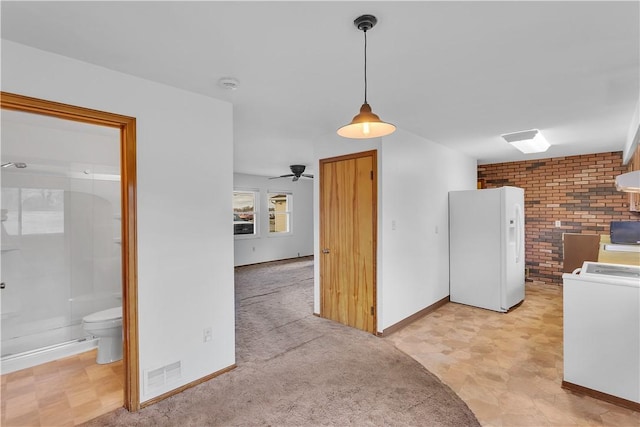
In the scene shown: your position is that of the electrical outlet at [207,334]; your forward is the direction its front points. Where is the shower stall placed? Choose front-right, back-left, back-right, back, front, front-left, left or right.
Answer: back

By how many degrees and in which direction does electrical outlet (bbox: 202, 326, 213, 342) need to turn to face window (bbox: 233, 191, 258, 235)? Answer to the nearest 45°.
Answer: approximately 135° to its left

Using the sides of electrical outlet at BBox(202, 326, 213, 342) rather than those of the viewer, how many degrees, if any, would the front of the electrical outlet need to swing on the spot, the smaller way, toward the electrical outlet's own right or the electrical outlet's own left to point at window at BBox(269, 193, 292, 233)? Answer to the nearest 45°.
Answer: approximately 135° to the electrical outlet's own left

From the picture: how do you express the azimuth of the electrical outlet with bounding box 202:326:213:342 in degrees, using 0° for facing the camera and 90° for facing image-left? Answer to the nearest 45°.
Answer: approximately 315°

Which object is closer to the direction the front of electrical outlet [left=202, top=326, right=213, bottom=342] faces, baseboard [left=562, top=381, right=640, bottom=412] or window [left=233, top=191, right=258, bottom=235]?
the baseboard

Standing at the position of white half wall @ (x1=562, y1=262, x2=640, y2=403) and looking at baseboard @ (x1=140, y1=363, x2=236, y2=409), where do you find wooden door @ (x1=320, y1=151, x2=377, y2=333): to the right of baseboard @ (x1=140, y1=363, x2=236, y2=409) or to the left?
right
